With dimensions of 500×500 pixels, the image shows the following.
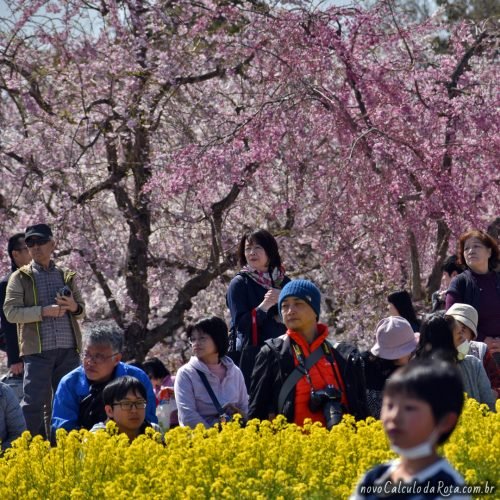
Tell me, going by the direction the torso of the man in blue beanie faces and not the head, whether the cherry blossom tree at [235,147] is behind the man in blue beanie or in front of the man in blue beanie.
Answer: behind

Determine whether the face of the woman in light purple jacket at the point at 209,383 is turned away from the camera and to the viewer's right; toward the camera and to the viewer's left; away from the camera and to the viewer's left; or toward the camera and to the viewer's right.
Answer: toward the camera and to the viewer's left

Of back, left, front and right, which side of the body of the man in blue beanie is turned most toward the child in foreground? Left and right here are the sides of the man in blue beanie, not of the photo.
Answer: front

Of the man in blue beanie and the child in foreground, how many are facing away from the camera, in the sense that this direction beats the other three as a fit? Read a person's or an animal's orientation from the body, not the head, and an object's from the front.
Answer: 0

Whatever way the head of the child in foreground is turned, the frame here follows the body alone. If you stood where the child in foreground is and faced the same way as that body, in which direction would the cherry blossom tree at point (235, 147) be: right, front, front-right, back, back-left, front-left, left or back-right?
back-right

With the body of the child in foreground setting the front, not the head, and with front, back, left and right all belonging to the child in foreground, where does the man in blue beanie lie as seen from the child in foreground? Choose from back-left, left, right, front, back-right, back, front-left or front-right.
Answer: back-right

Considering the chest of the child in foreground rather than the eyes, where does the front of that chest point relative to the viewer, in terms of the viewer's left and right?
facing the viewer and to the left of the viewer

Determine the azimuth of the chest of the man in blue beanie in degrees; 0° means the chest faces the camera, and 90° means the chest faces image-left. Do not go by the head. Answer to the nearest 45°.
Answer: approximately 0°

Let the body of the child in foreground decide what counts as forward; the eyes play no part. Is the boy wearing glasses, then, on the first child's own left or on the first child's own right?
on the first child's own right

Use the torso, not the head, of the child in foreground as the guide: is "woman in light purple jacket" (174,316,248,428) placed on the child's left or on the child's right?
on the child's right
